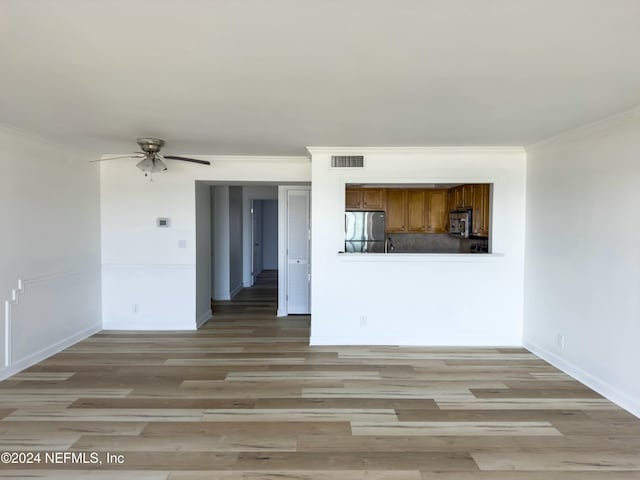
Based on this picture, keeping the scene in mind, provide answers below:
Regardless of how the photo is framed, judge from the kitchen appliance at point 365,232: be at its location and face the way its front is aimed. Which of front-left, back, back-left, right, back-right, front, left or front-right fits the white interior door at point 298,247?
front-right

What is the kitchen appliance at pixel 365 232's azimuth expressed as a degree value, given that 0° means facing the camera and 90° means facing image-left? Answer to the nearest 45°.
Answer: approximately 0°

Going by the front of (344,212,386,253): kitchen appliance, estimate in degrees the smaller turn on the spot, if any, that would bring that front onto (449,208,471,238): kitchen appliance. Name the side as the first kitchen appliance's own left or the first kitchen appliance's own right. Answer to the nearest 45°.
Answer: approximately 90° to the first kitchen appliance's own left

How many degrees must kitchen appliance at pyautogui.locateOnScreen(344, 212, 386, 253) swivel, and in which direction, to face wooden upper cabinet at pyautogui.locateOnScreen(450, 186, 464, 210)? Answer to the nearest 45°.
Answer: approximately 90° to its left

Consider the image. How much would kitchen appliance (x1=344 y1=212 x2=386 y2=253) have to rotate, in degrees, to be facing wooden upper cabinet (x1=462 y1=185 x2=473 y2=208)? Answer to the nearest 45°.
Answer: approximately 45° to its left
